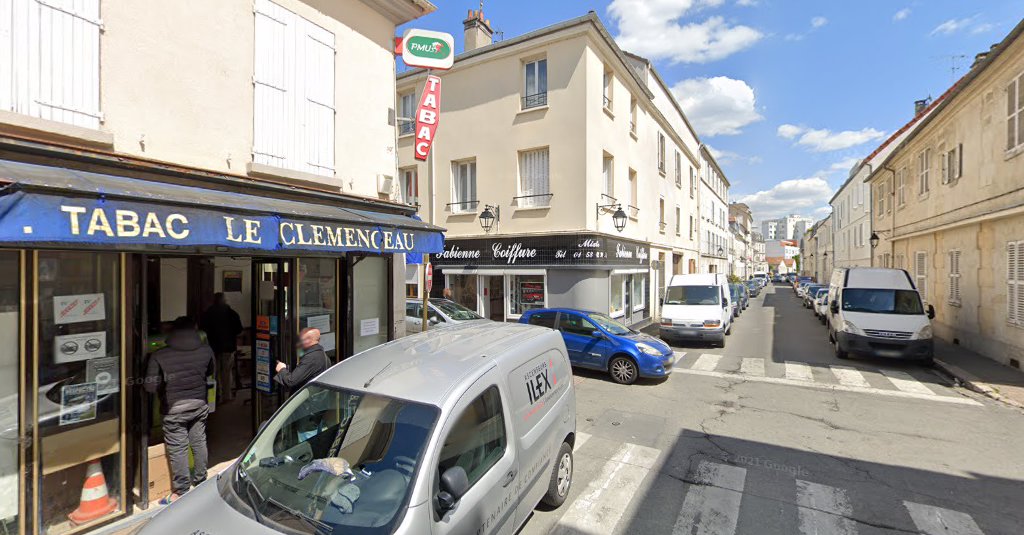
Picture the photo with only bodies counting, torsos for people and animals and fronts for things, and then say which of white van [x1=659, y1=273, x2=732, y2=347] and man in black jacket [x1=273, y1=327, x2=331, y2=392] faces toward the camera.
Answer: the white van

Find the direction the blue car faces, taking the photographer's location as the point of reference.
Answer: facing the viewer and to the right of the viewer

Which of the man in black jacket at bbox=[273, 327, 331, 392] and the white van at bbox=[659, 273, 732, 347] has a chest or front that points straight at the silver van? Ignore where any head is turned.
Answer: the white van

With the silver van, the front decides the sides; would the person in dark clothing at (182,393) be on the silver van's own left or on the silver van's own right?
on the silver van's own right

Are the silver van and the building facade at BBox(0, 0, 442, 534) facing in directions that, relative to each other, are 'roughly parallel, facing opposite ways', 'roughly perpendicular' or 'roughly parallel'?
roughly perpendicular

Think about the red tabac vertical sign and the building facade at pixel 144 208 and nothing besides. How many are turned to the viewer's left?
0

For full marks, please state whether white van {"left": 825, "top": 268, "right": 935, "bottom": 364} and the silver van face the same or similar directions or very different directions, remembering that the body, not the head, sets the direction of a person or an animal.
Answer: same or similar directions

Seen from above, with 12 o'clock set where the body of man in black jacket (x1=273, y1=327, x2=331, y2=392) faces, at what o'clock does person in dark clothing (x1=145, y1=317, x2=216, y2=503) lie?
The person in dark clothing is roughly at 12 o'clock from the man in black jacket.

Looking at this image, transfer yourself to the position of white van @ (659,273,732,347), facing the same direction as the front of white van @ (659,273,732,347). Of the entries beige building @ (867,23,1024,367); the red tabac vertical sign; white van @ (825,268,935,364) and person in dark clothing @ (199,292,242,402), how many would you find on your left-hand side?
2

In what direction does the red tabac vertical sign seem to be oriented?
toward the camera

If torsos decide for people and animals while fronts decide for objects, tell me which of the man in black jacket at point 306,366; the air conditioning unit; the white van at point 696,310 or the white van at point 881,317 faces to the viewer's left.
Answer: the man in black jacket

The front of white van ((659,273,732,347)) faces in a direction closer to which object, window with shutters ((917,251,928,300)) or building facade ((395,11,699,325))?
the building facade

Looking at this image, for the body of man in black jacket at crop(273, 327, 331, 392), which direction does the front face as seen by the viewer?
to the viewer's left

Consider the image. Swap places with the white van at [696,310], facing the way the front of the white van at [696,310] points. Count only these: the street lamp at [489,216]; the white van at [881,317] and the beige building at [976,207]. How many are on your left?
2

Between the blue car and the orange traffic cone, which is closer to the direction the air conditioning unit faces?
the blue car

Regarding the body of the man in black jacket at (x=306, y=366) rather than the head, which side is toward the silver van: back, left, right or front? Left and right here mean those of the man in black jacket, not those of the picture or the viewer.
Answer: left

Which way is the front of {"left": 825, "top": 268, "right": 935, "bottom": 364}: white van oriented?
toward the camera

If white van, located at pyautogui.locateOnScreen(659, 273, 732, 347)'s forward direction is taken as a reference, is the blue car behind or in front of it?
in front

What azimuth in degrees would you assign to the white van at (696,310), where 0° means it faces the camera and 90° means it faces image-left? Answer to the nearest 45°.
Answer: approximately 0°
